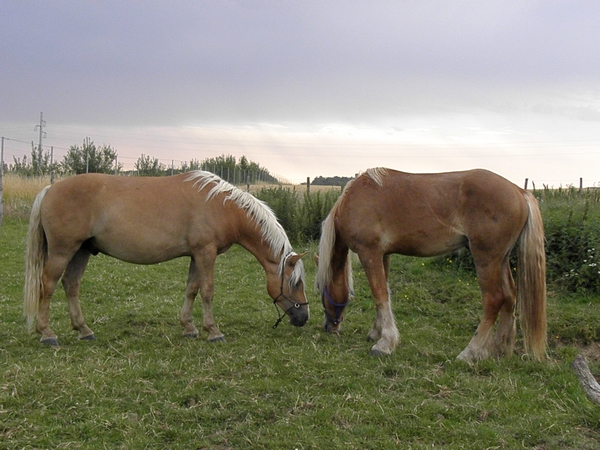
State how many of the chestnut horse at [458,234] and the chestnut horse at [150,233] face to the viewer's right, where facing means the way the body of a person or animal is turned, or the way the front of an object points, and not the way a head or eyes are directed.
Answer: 1

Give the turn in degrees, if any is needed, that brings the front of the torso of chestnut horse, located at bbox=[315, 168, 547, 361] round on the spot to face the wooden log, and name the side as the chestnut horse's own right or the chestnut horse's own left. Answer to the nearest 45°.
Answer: approximately 135° to the chestnut horse's own left

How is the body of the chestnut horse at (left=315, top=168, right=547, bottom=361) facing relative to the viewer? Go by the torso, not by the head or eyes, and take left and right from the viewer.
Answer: facing to the left of the viewer

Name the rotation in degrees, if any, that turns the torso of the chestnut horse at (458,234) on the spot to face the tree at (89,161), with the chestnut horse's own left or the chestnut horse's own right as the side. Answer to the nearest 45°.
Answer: approximately 45° to the chestnut horse's own right

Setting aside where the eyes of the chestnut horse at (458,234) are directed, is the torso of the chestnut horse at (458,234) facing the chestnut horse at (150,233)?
yes

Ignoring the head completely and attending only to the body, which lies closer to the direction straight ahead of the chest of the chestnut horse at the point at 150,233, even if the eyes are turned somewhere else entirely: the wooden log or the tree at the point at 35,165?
the wooden log

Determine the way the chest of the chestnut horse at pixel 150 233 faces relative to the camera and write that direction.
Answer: to the viewer's right

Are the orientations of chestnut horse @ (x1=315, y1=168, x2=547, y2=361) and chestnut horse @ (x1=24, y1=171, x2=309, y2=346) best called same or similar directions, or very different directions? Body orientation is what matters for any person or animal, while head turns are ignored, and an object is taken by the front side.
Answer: very different directions

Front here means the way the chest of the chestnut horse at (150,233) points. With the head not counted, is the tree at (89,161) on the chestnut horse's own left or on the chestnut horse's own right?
on the chestnut horse's own left

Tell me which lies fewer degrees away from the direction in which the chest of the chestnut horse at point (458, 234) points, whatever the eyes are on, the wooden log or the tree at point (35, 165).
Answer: the tree

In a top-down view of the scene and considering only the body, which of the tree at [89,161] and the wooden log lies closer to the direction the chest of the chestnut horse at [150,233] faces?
the wooden log

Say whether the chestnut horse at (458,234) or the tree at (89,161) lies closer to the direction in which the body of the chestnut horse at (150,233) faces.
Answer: the chestnut horse

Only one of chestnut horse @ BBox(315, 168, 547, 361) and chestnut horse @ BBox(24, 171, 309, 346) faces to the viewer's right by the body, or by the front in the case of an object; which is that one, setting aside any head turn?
chestnut horse @ BBox(24, 171, 309, 346)
